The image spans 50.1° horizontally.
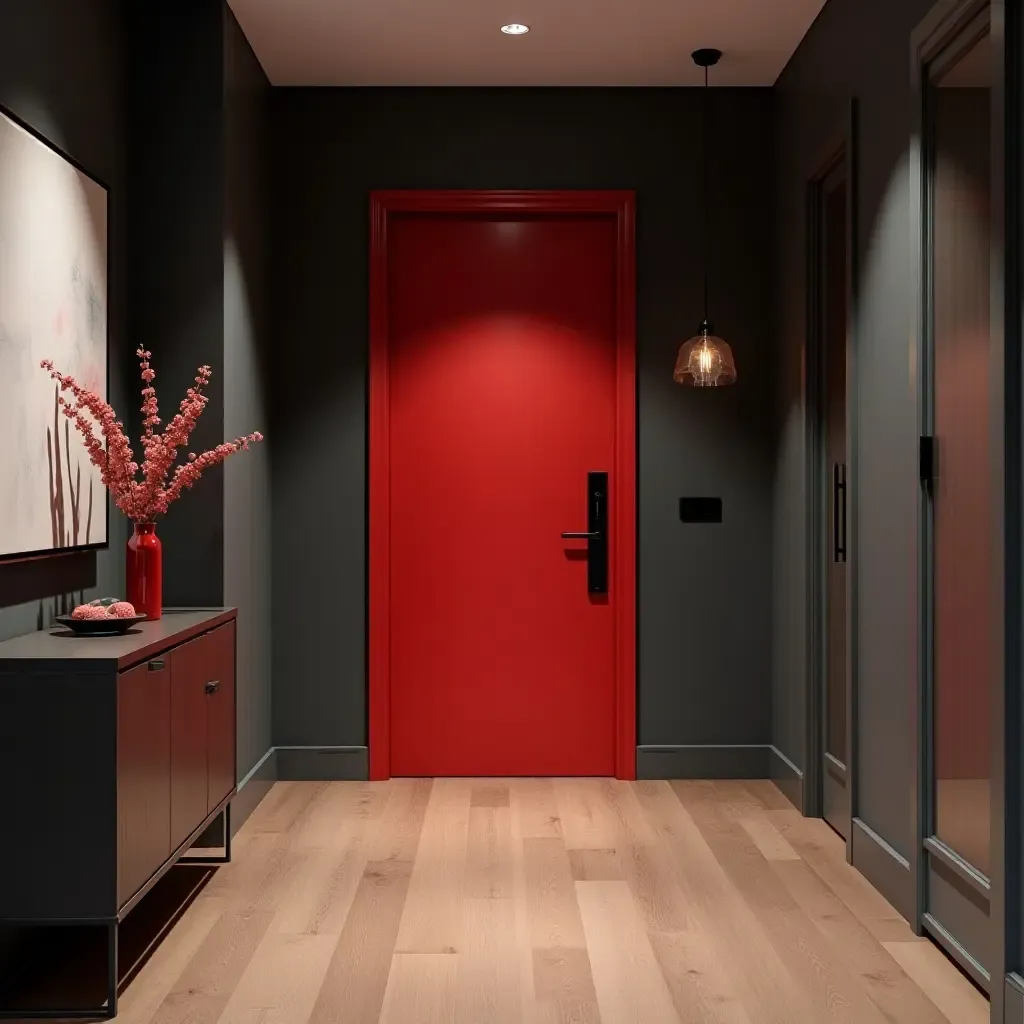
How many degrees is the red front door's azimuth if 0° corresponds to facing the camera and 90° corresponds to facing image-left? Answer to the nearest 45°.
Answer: approximately 0°

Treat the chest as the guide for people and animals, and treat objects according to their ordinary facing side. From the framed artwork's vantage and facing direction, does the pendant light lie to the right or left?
on its left

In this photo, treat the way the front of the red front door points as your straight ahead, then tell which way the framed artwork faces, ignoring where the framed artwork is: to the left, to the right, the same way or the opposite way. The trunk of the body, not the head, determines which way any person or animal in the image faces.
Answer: to the left

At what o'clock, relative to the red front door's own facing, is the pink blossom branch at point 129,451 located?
The pink blossom branch is roughly at 1 o'clock from the red front door.

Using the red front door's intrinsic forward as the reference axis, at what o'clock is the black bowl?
The black bowl is roughly at 1 o'clock from the red front door.

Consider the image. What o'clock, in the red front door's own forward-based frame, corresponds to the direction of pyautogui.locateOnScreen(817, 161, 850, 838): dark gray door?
The dark gray door is roughly at 10 o'clock from the red front door.
